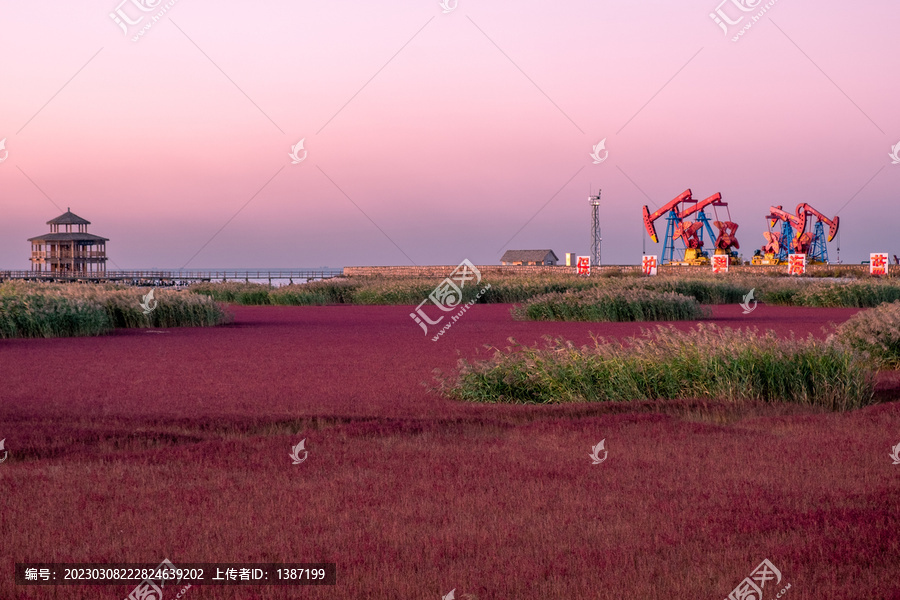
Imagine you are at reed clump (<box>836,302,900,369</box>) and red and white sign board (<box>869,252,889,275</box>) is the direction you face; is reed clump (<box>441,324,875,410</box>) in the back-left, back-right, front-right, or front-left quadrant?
back-left

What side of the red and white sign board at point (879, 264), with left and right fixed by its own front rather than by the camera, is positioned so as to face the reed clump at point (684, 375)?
front

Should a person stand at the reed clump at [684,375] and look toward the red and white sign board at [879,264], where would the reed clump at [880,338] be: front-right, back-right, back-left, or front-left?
front-right

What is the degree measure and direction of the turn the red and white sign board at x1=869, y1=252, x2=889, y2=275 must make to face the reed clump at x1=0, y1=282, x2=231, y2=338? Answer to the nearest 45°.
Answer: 0° — it already faces it

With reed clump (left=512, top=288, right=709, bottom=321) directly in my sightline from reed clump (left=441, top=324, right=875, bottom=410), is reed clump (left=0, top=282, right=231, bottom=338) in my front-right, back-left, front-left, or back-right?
front-left

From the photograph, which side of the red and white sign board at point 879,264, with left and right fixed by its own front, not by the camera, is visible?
front

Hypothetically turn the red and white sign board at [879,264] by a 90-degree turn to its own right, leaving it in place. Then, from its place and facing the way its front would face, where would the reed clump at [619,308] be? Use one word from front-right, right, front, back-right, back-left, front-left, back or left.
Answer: left
